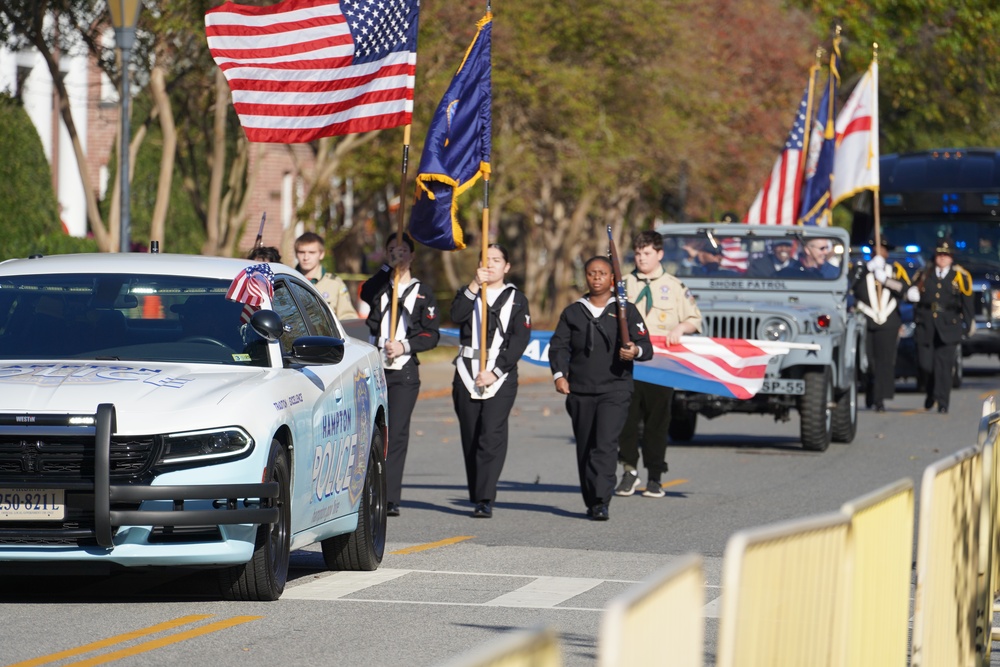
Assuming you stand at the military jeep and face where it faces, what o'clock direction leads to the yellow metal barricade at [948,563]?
The yellow metal barricade is roughly at 12 o'clock from the military jeep.

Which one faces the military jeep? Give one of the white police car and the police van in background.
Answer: the police van in background

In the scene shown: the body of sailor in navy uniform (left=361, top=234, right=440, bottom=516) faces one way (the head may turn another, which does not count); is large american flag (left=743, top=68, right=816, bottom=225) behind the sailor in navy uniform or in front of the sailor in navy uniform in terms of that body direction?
behind

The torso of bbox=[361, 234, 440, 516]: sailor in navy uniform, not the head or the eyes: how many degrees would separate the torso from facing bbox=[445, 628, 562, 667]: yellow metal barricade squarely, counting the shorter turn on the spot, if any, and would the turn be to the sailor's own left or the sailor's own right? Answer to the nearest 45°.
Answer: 0° — they already face it

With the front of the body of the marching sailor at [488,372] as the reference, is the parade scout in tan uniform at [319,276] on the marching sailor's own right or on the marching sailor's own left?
on the marching sailor's own right

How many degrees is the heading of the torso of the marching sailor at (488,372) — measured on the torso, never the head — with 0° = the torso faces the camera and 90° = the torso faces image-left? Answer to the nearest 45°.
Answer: approximately 0°

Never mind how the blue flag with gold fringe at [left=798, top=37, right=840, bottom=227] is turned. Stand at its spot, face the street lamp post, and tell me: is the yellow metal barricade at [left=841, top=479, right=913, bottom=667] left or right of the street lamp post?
left
